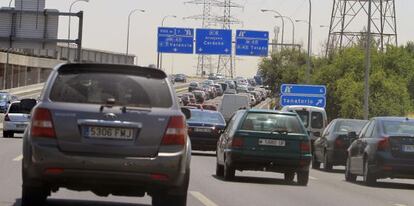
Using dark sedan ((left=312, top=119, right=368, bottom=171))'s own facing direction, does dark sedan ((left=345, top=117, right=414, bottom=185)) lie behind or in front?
behind

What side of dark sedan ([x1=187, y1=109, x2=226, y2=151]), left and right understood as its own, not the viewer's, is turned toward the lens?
back

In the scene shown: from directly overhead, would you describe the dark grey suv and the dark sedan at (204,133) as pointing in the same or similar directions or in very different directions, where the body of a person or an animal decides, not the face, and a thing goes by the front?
same or similar directions

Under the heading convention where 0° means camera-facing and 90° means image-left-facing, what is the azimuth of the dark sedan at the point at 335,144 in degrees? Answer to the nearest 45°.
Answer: approximately 135°

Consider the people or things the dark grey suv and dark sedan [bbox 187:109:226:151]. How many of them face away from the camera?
2

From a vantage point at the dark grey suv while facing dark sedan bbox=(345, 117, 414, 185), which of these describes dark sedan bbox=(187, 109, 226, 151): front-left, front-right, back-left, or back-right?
front-left

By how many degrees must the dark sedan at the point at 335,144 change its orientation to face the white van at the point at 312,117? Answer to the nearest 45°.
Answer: approximately 45° to its right

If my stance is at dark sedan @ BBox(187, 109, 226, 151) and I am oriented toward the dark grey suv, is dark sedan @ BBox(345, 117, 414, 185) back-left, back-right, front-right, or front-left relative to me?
front-left

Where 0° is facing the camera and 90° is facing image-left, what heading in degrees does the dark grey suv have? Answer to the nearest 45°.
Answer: approximately 180°
